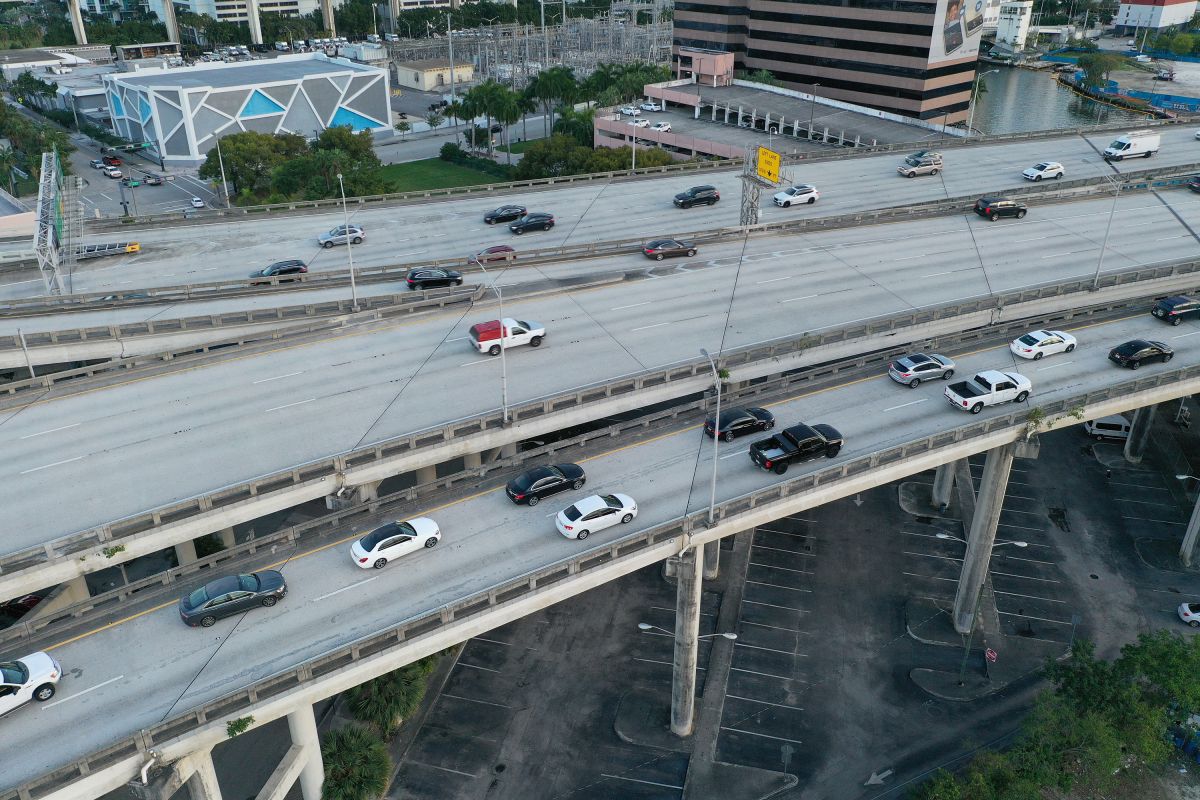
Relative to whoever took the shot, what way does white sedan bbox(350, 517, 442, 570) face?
facing away from the viewer and to the right of the viewer

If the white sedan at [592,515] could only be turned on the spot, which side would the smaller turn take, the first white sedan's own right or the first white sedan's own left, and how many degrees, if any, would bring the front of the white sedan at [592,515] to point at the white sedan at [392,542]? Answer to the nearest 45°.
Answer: approximately 135° to the first white sedan's own left

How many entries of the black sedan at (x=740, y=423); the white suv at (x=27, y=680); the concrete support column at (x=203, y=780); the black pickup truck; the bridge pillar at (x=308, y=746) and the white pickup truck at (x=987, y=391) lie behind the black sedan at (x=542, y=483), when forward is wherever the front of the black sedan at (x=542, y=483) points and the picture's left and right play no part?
3

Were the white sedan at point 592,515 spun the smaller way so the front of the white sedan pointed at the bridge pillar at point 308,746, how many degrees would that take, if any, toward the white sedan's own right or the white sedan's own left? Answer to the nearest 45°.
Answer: approximately 180°

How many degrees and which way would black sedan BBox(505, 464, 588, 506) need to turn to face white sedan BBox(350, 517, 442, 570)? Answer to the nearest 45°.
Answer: approximately 180°

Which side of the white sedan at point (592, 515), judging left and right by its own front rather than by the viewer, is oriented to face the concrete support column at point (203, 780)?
back

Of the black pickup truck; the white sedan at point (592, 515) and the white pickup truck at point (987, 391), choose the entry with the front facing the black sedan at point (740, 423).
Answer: the white sedan

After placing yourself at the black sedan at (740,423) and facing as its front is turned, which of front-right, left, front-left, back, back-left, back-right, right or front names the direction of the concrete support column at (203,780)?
back

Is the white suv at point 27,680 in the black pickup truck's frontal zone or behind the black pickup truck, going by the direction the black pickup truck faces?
behind

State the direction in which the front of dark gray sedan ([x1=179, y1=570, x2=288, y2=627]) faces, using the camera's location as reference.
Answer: facing away from the viewer and to the right of the viewer

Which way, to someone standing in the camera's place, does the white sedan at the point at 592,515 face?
facing away from the viewer and to the right of the viewer

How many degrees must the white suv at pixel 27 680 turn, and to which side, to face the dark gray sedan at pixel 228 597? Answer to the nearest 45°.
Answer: approximately 45° to its right

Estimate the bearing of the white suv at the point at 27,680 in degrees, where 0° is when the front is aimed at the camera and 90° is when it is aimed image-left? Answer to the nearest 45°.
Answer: approximately 225°

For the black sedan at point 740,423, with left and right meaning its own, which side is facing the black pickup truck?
right

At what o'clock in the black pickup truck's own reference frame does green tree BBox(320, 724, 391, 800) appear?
The green tree is roughly at 6 o'clock from the black pickup truck.
